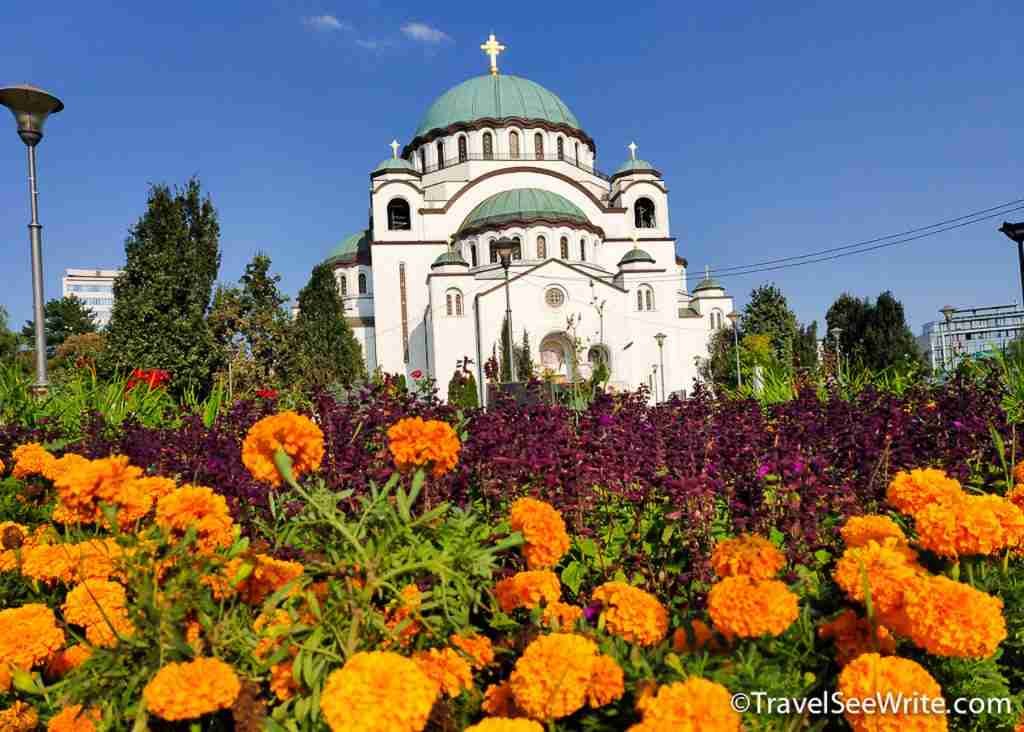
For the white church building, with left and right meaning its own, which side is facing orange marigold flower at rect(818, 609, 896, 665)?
front

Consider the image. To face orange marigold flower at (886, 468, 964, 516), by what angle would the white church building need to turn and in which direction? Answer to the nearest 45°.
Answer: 0° — it already faces it

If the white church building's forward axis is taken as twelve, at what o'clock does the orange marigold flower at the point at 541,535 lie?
The orange marigold flower is roughly at 12 o'clock from the white church building.

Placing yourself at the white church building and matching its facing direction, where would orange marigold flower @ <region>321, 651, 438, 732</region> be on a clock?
The orange marigold flower is roughly at 12 o'clock from the white church building.

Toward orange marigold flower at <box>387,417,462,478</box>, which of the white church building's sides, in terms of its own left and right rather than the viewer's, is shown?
front

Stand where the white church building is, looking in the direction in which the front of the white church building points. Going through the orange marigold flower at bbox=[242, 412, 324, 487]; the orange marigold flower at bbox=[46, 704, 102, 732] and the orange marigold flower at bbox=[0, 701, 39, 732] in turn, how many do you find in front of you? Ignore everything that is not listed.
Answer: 3

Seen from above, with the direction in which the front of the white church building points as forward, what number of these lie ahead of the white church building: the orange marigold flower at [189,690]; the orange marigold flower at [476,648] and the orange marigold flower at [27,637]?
3

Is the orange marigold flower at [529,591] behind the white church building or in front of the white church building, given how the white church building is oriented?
in front

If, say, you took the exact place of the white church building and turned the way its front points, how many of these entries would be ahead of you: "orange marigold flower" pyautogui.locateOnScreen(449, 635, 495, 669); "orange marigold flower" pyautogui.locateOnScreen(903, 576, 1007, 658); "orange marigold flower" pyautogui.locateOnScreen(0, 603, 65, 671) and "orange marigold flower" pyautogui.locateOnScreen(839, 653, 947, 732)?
4

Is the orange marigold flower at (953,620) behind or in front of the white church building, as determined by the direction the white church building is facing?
in front

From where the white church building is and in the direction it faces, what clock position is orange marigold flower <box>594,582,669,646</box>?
The orange marigold flower is roughly at 12 o'clock from the white church building.

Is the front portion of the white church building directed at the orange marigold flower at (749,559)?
yes

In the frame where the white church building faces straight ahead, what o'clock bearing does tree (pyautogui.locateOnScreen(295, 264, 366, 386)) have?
The tree is roughly at 2 o'clock from the white church building.

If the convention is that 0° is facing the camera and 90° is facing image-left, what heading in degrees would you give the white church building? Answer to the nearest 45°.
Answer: approximately 0°
